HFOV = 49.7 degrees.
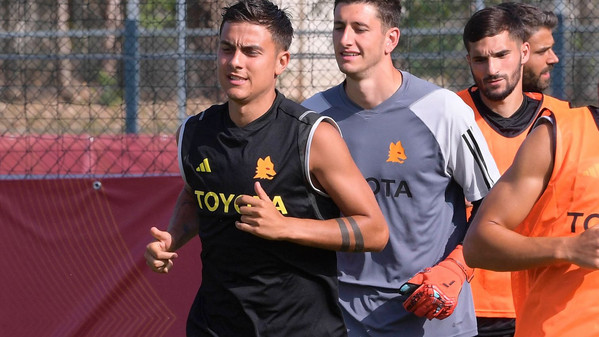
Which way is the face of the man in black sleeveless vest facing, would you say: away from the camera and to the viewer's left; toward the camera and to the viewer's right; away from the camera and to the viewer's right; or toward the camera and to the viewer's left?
toward the camera and to the viewer's left

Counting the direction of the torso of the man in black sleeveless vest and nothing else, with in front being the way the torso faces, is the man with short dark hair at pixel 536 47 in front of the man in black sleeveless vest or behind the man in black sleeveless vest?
behind

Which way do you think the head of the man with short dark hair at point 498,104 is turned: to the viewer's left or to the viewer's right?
to the viewer's left

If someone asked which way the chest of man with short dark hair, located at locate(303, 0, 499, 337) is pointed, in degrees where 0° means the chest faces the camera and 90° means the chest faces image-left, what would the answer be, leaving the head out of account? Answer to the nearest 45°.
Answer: approximately 45°

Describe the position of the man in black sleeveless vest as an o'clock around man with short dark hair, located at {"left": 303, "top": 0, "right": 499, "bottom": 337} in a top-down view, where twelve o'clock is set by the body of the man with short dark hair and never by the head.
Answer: The man in black sleeveless vest is roughly at 12 o'clock from the man with short dark hair.

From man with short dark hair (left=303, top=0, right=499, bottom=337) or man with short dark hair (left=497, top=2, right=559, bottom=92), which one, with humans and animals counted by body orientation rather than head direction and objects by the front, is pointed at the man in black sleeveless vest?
man with short dark hair (left=303, top=0, right=499, bottom=337)

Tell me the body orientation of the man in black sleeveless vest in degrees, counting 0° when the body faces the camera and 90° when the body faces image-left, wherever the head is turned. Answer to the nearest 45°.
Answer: approximately 45°
